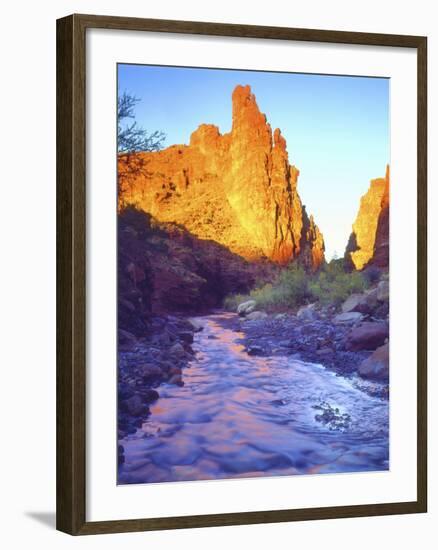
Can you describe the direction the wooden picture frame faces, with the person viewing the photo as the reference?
facing the viewer and to the right of the viewer
